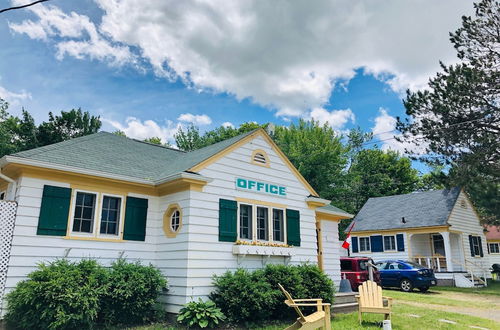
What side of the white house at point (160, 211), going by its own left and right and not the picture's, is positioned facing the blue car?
left

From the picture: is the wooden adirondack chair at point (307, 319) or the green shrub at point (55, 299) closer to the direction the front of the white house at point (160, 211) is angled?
the wooden adirondack chair

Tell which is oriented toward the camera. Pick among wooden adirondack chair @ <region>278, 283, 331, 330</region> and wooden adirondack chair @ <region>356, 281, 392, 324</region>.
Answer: wooden adirondack chair @ <region>356, 281, 392, 324</region>

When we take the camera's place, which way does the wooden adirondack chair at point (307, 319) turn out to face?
facing to the right of the viewer

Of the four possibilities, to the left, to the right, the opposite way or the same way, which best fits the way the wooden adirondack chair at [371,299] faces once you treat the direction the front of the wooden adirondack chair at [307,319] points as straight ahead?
to the right

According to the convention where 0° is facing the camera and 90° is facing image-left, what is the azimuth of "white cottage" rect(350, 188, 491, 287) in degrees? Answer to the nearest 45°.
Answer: approximately 45°

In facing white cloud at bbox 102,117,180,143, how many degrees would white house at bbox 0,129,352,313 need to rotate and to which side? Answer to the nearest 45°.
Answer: approximately 135° to its left

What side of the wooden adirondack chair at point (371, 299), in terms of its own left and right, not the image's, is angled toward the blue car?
back

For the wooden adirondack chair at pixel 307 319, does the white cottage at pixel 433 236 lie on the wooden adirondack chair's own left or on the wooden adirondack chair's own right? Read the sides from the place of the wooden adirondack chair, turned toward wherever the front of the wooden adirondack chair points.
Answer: on the wooden adirondack chair's own left

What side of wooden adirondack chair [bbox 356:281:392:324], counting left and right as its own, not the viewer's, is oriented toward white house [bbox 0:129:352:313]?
right

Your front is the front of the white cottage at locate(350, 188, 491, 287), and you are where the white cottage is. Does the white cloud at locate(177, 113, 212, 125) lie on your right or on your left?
on your right

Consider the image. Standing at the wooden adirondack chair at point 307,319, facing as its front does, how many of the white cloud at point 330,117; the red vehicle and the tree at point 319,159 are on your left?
3

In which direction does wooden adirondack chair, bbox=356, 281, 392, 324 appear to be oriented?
toward the camera

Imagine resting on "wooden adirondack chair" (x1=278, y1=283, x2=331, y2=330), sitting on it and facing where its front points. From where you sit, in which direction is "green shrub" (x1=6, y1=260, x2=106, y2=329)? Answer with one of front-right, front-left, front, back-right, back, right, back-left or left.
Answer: back

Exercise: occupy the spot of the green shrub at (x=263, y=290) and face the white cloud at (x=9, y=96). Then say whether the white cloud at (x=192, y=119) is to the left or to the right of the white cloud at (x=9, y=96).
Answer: right
